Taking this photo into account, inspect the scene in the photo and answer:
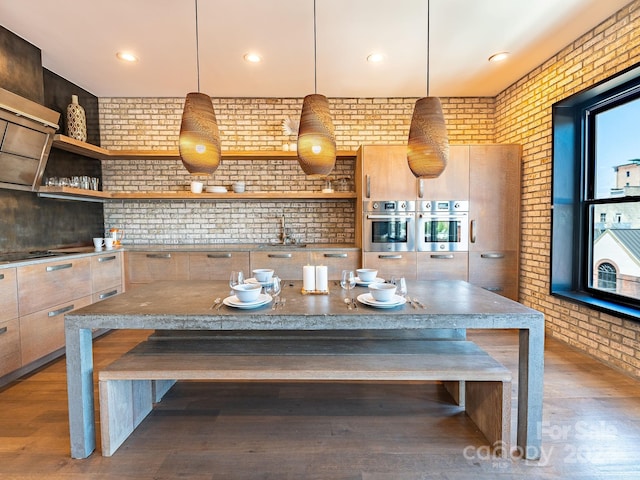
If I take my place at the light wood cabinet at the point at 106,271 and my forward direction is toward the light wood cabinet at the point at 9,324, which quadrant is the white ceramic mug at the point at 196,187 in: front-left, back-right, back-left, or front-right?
back-left

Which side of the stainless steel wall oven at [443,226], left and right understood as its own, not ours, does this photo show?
front

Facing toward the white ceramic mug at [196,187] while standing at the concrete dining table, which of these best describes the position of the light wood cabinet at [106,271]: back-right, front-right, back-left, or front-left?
front-left

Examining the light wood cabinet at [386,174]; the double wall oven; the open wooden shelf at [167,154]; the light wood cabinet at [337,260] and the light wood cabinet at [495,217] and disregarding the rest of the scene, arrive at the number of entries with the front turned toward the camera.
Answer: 5

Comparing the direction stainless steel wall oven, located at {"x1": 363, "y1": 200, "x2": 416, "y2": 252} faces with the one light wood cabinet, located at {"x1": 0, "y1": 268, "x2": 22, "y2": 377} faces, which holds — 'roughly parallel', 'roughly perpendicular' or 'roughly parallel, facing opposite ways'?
roughly perpendicular

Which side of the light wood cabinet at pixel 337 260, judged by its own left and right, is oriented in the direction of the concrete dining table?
front

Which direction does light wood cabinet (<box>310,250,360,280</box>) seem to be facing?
toward the camera

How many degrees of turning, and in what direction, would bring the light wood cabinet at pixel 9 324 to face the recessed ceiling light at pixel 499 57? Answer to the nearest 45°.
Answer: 0° — it already faces it

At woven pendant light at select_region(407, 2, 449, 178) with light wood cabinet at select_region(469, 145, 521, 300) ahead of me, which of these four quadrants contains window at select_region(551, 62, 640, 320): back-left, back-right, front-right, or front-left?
front-right

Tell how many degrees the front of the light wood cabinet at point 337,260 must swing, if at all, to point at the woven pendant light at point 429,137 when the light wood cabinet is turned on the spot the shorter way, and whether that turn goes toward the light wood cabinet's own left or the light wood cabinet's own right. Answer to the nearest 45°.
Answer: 0° — it already faces it

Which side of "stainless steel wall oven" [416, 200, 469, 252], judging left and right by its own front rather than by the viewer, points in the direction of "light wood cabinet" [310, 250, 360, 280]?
right

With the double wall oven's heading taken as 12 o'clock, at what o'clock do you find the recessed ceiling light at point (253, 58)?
The recessed ceiling light is roughly at 2 o'clock from the double wall oven.

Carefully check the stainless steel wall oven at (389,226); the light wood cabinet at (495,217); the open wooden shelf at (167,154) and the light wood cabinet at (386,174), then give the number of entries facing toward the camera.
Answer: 4

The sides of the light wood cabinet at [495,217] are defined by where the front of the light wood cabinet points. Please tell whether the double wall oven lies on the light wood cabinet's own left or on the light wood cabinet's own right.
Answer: on the light wood cabinet's own right

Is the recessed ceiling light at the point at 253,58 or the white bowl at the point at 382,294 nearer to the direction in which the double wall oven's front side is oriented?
the white bowl

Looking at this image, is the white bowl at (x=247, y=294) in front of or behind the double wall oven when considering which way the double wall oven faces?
in front

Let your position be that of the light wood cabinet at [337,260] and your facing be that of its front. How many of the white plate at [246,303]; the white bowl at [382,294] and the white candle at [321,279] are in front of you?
3
